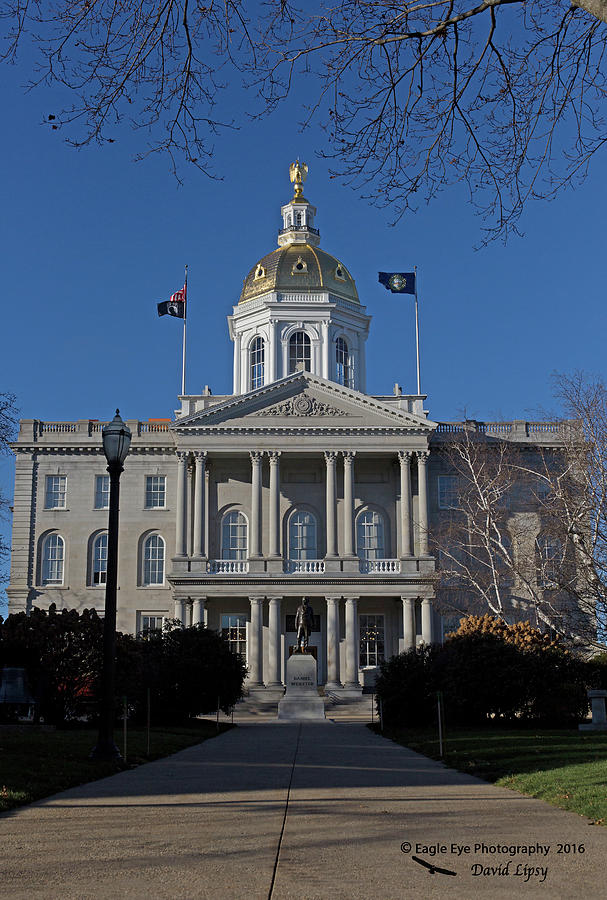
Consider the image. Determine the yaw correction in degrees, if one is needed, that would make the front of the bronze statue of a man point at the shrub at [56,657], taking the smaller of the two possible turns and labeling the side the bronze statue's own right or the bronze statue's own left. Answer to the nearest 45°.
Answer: approximately 45° to the bronze statue's own right

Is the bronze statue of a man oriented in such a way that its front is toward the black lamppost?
yes

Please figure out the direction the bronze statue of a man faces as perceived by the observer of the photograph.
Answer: facing the viewer

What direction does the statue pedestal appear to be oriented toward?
toward the camera

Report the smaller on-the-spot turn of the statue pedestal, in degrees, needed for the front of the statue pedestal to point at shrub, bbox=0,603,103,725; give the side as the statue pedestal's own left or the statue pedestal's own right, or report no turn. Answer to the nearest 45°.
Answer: approximately 45° to the statue pedestal's own right
